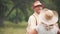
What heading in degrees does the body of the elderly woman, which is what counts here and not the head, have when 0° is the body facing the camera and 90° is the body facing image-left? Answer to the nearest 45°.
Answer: approximately 180°
